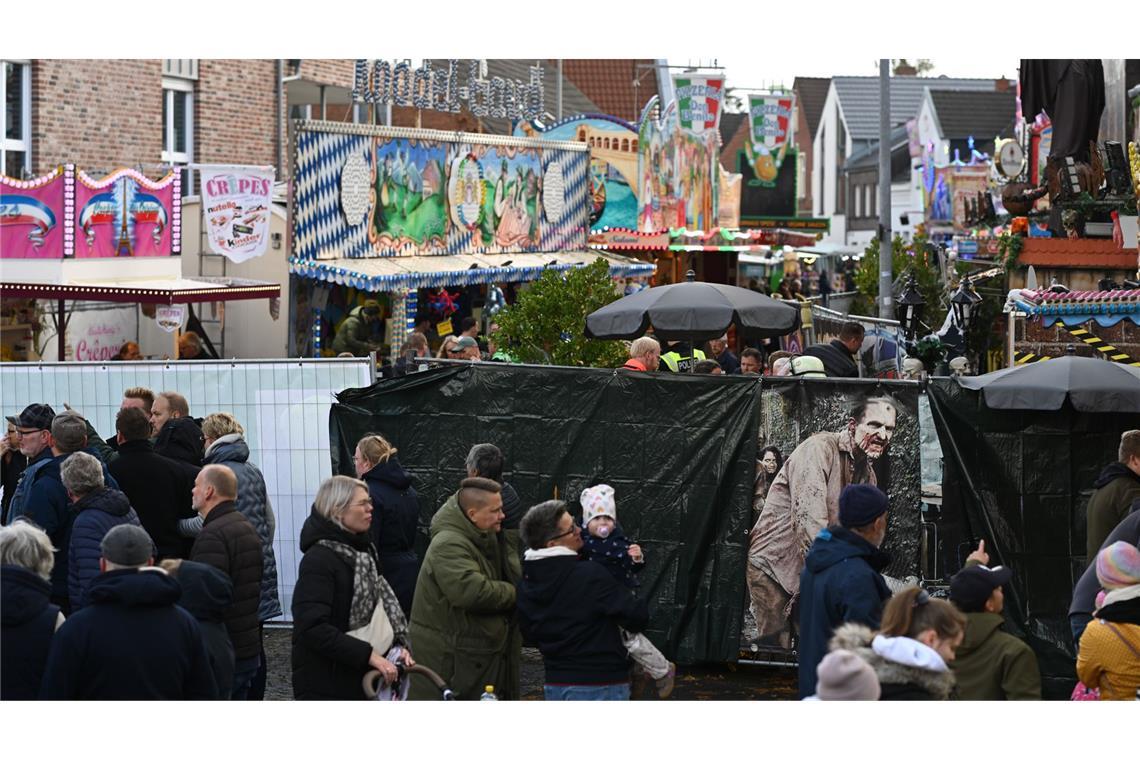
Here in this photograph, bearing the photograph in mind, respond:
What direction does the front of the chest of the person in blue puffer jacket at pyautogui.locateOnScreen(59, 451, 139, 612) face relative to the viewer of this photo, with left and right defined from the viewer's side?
facing away from the viewer and to the left of the viewer

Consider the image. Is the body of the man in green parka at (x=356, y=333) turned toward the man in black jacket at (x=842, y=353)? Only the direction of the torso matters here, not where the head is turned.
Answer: no

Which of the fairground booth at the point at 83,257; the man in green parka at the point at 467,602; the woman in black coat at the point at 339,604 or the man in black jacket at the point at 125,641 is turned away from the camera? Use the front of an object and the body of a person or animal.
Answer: the man in black jacket

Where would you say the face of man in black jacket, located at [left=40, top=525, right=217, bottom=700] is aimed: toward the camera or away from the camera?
away from the camera

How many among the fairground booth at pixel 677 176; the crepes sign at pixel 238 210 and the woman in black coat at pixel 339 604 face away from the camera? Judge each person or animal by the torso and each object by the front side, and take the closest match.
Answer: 0

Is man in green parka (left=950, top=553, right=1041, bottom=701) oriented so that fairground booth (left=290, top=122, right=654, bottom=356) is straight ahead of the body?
no

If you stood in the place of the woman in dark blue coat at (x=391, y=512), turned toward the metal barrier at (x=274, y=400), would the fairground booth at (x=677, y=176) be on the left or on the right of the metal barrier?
right

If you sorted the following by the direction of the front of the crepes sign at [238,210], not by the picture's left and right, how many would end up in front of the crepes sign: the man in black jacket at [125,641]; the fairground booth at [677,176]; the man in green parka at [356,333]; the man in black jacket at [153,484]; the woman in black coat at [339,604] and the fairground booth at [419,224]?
3

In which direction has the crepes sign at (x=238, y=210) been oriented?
toward the camera

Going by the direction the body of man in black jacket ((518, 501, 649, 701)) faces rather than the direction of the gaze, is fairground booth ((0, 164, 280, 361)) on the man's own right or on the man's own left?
on the man's own left

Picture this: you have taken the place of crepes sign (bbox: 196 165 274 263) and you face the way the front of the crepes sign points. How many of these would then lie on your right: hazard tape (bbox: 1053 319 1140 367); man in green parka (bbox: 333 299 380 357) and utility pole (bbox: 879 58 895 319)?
0

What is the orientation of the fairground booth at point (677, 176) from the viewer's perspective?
toward the camera

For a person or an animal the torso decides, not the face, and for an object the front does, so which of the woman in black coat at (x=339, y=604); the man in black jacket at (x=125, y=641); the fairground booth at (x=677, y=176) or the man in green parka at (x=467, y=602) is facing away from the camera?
the man in black jacket

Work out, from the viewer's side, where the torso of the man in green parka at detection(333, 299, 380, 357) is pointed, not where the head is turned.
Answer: to the viewer's right

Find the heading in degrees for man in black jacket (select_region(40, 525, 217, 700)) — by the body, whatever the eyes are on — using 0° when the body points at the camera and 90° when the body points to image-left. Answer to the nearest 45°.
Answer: approximately 180°

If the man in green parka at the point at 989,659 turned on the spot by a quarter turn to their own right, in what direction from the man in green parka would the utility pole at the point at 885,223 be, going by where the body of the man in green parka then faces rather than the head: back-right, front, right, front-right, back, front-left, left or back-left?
back-left
